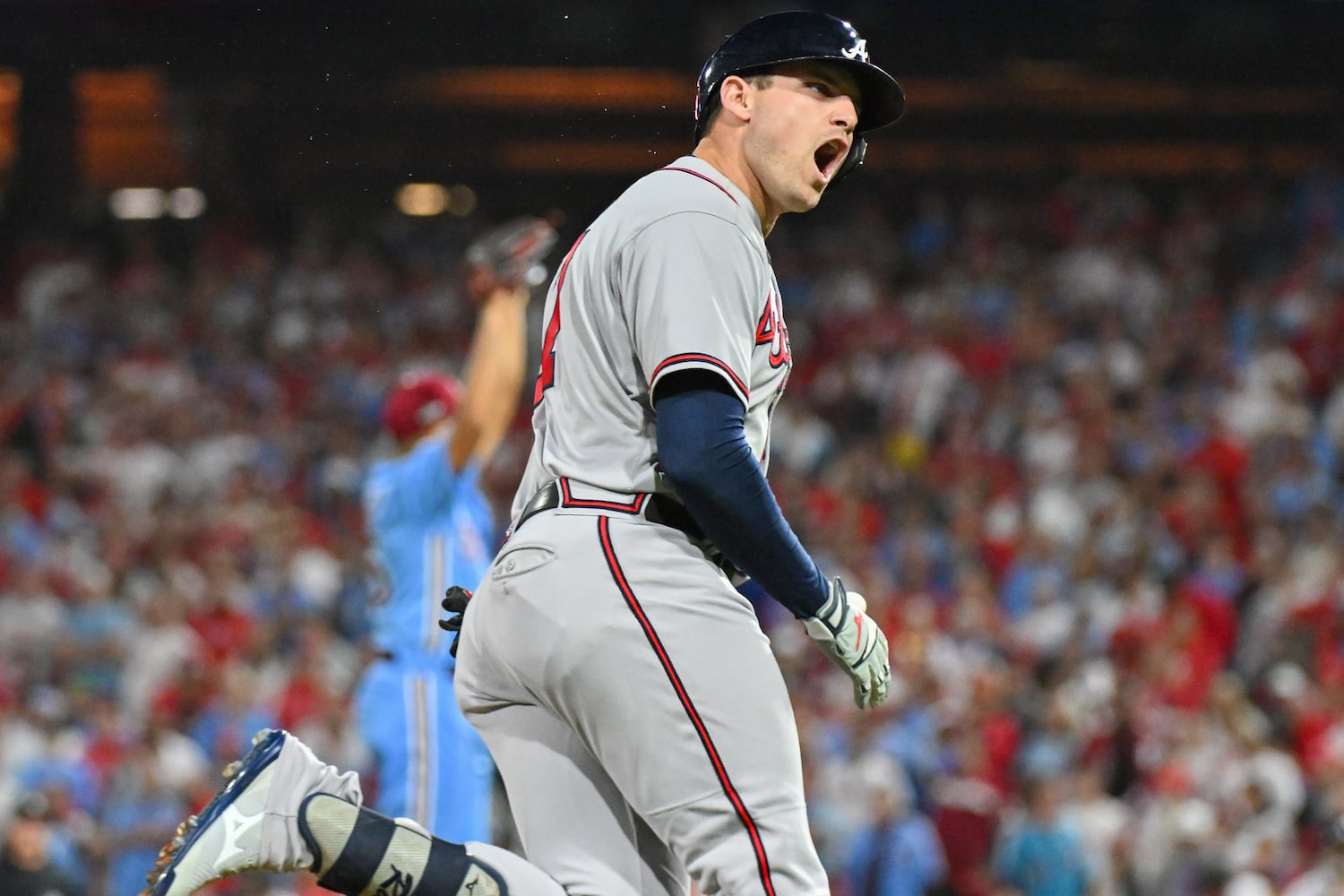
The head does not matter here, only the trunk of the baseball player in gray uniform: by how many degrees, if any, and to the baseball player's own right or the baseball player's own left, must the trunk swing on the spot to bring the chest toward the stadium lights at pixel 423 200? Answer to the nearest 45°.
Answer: approximately 90° to the baseball player's own left

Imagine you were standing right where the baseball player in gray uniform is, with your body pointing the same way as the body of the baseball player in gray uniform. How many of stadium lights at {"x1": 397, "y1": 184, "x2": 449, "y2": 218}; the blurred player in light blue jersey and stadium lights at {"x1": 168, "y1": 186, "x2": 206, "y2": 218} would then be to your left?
3

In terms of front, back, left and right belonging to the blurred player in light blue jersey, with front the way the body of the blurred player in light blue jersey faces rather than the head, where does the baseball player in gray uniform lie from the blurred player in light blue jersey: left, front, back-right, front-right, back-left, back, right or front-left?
right

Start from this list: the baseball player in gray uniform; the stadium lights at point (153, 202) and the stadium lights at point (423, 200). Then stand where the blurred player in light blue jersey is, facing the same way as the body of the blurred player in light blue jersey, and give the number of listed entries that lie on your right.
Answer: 1

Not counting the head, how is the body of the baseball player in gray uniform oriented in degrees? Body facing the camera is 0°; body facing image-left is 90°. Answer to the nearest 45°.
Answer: approximately 270°

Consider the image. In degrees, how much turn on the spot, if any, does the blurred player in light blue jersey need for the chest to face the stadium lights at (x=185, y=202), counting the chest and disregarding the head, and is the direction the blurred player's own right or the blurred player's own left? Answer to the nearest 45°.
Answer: approximately 90° to the blurred player's own left

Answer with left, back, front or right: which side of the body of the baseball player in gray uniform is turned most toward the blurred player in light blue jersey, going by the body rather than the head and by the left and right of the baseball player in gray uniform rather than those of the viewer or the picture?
left

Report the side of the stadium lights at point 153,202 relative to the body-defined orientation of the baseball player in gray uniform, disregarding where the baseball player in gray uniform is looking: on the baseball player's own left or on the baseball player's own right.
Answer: on the baseball player's own left
